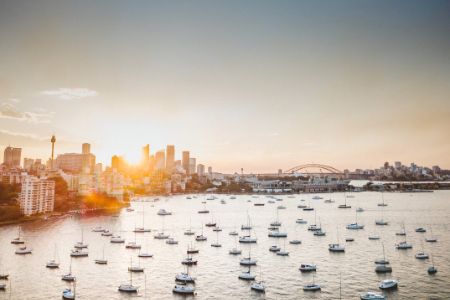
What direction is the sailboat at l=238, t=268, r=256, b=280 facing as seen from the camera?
to the viewer's right

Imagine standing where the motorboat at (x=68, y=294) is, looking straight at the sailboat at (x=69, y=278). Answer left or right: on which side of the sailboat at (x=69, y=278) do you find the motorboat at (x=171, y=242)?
right

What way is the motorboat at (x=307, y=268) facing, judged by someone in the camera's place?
facing to the right of the viewer

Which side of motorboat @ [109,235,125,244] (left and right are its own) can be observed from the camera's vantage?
left

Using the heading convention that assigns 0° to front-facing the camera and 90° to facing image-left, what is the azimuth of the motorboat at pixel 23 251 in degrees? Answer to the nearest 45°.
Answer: approximately 90°
